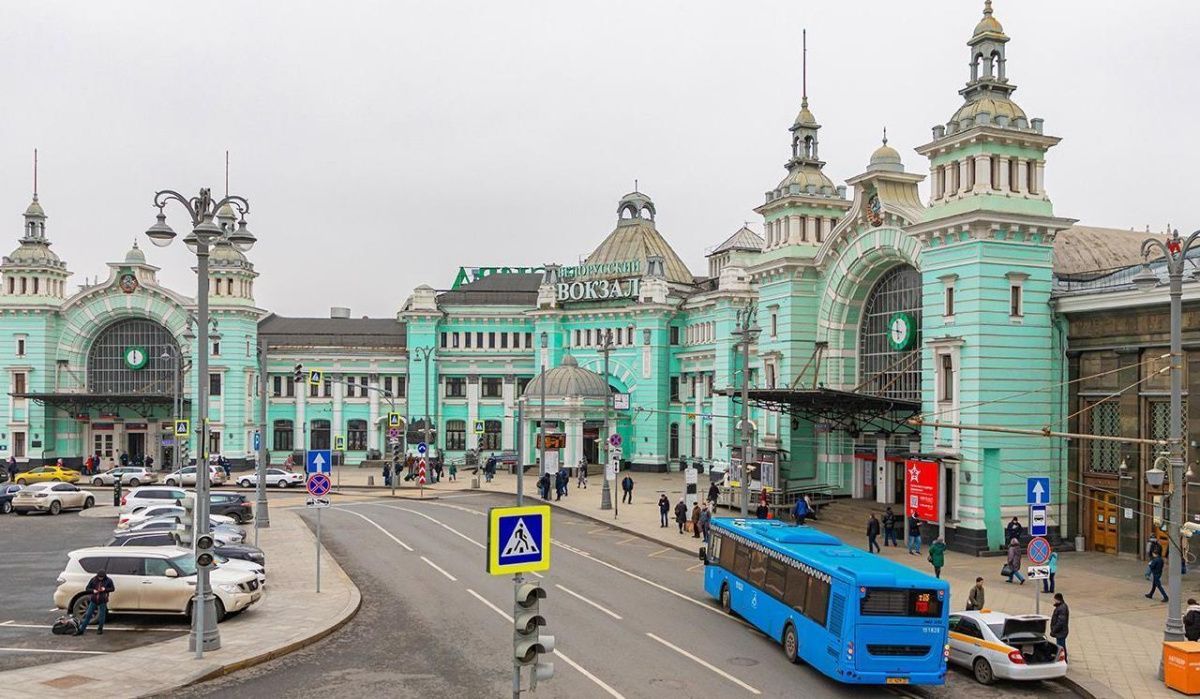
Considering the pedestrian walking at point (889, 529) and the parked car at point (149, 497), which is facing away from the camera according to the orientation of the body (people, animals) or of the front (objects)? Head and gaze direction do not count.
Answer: the pedestrian walking

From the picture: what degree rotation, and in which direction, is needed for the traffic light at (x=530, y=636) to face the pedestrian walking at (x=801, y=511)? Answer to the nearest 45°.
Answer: approximately 135° to its left

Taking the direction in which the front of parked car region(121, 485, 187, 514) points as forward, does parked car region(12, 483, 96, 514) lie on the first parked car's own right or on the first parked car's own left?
on the first parked car's own left

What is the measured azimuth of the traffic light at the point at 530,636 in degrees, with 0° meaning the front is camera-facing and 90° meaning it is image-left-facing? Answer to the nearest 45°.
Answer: approximately 315°

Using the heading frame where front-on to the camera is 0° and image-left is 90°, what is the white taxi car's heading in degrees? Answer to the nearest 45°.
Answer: approximately 135°
